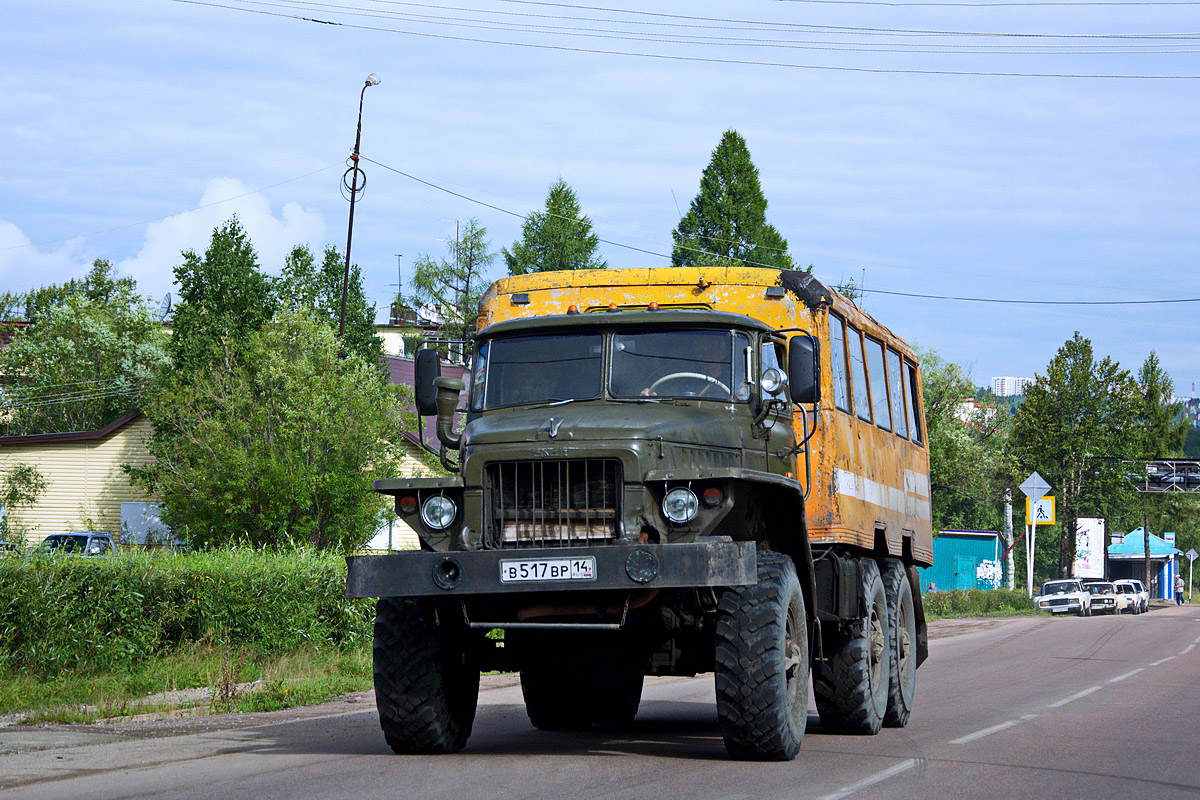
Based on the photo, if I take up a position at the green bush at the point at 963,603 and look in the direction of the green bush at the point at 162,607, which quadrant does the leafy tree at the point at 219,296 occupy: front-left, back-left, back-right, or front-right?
front-right

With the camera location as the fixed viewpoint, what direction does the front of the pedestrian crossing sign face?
facing the viewer

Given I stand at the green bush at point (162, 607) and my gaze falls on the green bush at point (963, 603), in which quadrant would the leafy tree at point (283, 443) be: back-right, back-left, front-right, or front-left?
front-left

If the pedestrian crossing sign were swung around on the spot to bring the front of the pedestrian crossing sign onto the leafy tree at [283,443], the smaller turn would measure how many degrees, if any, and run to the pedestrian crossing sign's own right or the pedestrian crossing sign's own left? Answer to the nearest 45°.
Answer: approximately 45° to the pedestrian crossing sign's own right

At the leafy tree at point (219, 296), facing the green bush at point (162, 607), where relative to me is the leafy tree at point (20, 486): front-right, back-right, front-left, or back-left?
back-right

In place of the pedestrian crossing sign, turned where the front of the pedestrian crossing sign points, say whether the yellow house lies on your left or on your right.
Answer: on your right

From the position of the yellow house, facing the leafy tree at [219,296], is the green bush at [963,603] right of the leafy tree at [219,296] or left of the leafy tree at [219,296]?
right

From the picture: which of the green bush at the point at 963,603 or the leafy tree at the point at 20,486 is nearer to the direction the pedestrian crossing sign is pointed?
the leafy tree

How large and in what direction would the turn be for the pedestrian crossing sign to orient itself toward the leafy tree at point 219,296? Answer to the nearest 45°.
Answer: approximately 45° to its right

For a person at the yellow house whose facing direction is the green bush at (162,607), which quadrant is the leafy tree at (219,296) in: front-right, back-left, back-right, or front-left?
front-left

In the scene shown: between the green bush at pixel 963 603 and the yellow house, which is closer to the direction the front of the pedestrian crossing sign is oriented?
the yellow house
